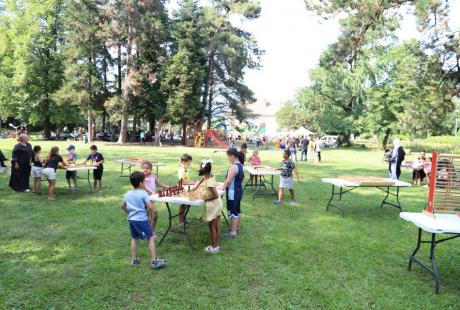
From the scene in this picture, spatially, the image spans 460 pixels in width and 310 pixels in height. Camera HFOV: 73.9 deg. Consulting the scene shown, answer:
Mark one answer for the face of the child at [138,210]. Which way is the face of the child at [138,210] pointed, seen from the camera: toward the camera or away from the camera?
away from the camera

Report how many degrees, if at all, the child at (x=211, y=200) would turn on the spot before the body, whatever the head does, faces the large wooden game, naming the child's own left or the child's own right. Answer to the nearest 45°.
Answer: approximately 180°

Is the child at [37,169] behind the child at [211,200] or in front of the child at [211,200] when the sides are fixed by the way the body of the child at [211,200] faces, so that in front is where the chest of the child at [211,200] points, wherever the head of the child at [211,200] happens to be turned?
in front

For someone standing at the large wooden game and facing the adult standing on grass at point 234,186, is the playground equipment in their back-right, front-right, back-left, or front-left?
front-right

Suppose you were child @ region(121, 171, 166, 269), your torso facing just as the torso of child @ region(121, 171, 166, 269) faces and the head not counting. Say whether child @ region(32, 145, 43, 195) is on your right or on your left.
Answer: on your left

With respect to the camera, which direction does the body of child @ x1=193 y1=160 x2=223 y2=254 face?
to the viewer's left

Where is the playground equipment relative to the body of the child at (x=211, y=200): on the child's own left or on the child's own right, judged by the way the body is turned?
on the child's own right

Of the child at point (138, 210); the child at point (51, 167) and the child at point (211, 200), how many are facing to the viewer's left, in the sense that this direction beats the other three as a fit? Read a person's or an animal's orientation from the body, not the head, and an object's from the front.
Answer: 1

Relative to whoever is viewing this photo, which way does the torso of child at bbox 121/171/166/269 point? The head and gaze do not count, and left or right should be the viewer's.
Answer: facing away from the viewer and to the right of the viewer

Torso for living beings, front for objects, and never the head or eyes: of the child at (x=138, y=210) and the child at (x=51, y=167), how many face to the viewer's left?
0

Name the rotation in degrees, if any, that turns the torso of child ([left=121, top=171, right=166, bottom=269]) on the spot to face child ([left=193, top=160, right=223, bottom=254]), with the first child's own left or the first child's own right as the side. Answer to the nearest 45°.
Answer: approximately 45° to the first child's own right

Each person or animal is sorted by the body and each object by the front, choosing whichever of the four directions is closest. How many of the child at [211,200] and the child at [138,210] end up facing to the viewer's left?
1
